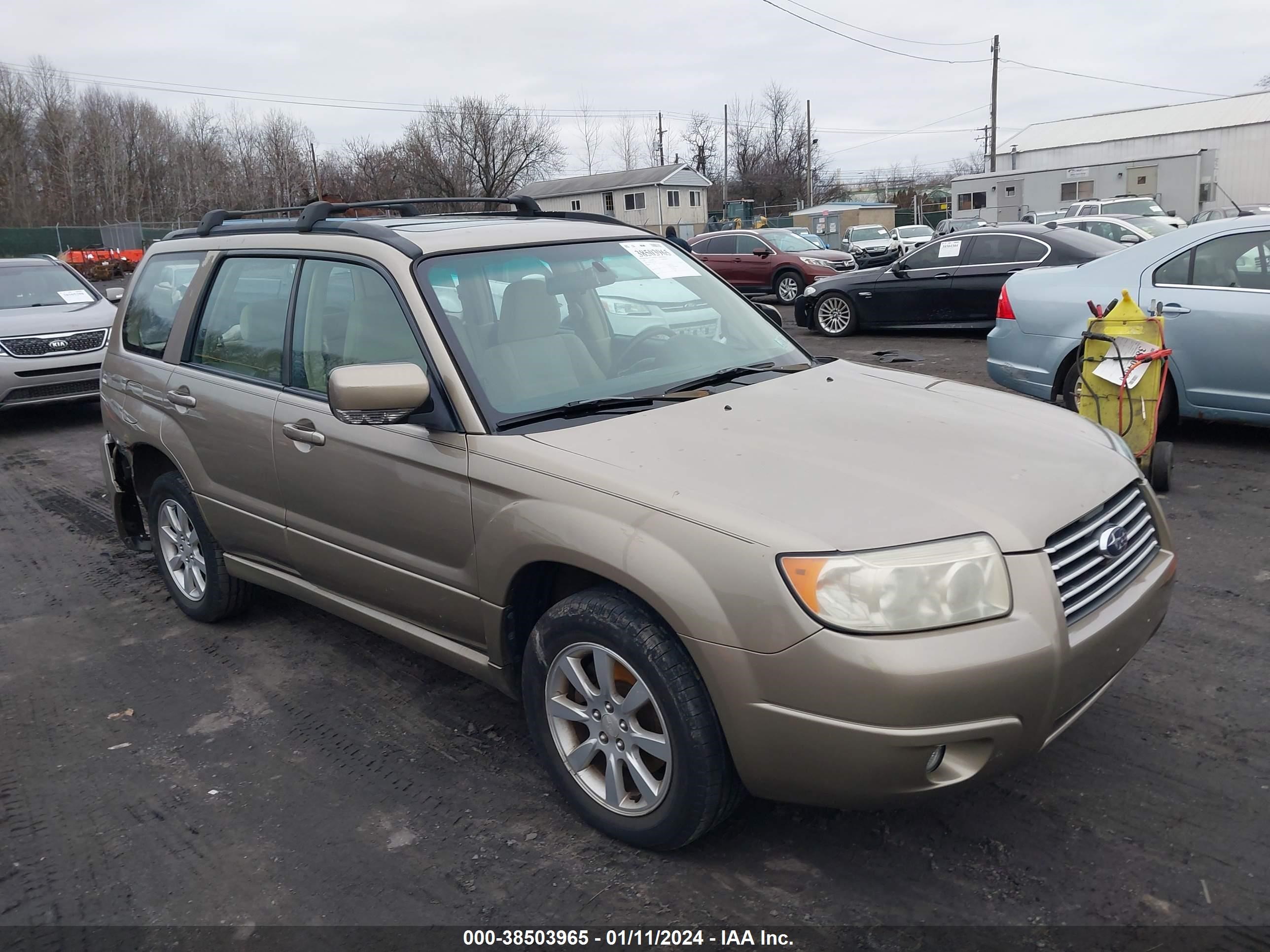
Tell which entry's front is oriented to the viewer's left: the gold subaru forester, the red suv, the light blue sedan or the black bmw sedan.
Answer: the black bmw sedan

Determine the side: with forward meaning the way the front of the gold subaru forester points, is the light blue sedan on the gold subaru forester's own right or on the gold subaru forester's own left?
on the gold subaru forester's own left

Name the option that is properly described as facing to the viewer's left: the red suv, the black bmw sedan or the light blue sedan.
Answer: the black bmw sedan

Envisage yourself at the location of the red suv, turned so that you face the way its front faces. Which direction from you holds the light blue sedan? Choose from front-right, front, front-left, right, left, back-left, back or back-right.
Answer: front-right

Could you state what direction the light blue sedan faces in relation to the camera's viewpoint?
facing to the right of the viewer

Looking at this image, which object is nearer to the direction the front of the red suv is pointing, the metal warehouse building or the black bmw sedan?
the black bmw sedan

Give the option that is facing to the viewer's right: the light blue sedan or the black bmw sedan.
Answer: the light blue sedan

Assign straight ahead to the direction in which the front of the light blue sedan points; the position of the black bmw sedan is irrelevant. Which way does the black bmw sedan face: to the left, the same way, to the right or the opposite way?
the opposite way

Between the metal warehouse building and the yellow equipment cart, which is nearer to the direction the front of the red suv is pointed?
the yellow equipment cart

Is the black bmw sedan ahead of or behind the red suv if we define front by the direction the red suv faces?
ahead

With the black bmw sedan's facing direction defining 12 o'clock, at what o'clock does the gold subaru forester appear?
The gold subaru forester is roughly at 9 o'clock from the black bmw sedan.

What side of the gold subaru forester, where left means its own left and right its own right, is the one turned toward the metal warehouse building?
left

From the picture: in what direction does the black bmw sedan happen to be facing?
to the viewer's left

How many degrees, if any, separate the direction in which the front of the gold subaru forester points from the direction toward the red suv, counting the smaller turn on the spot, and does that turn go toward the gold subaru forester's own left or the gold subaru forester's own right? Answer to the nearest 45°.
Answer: approximately 135° to the gold subaru forester's own left
